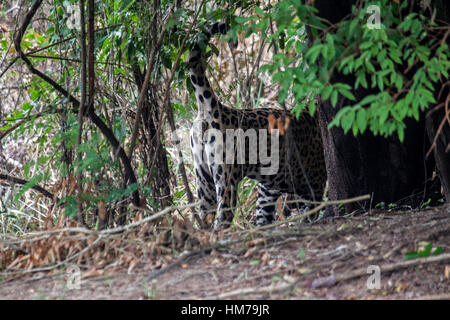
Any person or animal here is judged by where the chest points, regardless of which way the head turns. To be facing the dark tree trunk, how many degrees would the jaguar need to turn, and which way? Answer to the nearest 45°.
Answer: approximately 180°
